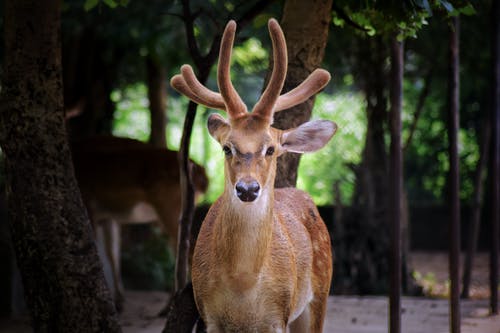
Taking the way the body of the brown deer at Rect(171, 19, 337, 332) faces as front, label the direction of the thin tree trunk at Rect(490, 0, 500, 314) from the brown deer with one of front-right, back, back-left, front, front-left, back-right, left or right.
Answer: back-left

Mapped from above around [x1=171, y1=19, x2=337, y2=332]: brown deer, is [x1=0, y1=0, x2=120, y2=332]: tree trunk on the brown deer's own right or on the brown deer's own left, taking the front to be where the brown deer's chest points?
on the brown deer's own right

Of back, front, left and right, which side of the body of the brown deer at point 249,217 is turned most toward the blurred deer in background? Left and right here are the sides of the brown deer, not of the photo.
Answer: back

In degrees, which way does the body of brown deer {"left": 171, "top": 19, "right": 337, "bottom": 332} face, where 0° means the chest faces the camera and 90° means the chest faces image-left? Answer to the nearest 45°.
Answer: approximately 0°
